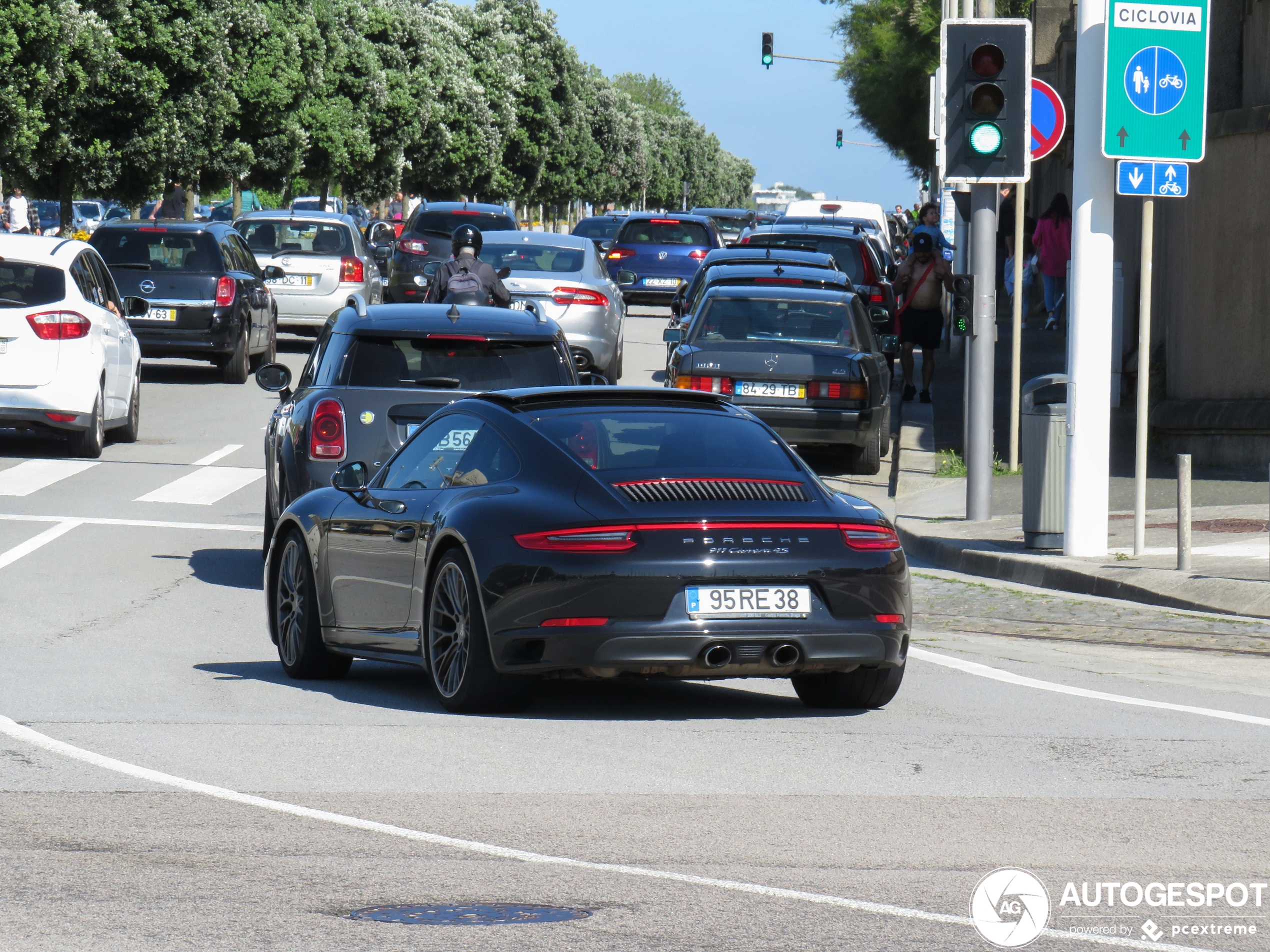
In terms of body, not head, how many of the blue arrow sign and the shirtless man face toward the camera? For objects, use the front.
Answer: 2

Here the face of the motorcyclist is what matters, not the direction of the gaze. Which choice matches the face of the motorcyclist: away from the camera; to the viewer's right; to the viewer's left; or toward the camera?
away from the camera

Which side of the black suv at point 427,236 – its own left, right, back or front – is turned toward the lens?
back

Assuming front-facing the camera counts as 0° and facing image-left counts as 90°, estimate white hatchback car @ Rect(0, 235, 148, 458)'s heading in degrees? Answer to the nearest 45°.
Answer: approximately 225°

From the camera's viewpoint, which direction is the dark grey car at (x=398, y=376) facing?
away from the camera

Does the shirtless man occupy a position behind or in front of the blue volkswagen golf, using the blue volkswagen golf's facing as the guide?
behind

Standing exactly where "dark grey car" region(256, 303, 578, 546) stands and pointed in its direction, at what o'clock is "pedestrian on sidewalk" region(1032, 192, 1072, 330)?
The pedestrian on sidewalk is roughly at 1 o'clock from the dark grey car.

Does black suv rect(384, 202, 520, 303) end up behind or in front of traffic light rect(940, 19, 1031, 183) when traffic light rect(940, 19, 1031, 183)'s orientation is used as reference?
behind

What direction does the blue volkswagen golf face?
away from the camera

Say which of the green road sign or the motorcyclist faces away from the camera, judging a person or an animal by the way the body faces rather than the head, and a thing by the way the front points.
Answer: the motorcyclist

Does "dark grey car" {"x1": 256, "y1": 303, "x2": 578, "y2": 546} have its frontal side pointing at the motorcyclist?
yes

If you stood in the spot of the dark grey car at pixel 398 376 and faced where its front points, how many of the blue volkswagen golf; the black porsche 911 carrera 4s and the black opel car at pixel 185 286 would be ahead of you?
2

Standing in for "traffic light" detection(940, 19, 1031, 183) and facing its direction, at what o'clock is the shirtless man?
The shirtless man is roughly at 6 o'clock from the traffic light.
